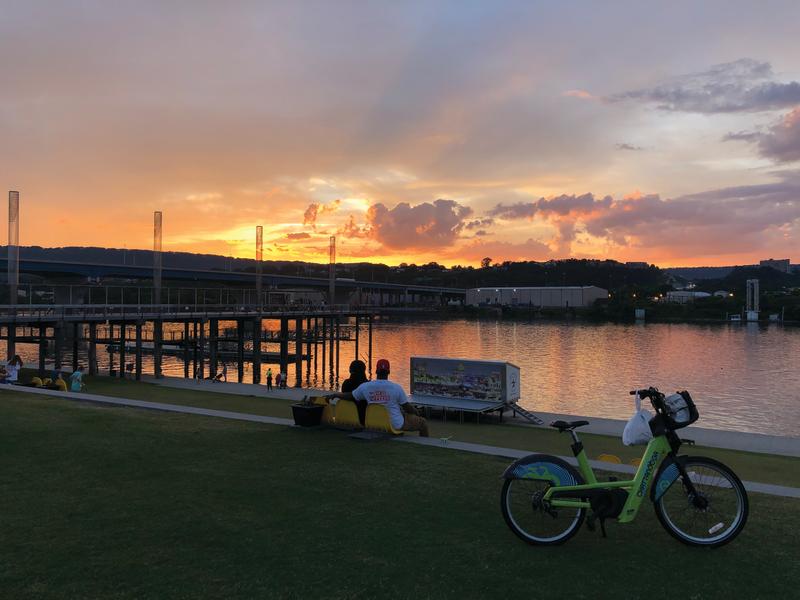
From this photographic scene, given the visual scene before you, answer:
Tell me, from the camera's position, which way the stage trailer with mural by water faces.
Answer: facing the viewer

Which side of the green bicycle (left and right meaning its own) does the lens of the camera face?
right

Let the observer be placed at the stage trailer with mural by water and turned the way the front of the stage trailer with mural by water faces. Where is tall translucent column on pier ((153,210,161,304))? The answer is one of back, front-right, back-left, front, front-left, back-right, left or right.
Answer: back-right

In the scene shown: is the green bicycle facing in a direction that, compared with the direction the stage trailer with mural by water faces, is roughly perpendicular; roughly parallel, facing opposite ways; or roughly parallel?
roughly perpendicular

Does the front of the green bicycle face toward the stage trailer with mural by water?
no

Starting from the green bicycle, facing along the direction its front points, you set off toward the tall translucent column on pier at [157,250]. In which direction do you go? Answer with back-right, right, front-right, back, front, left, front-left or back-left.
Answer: back-left

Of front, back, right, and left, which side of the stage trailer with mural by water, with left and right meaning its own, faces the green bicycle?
front

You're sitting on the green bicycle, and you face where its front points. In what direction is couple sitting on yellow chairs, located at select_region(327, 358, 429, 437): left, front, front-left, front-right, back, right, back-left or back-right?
back-left

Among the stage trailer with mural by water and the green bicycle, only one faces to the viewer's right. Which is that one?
the green bicycle

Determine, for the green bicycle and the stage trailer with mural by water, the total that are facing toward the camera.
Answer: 1

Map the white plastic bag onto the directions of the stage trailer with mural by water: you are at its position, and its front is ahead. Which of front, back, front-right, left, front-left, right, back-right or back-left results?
front
